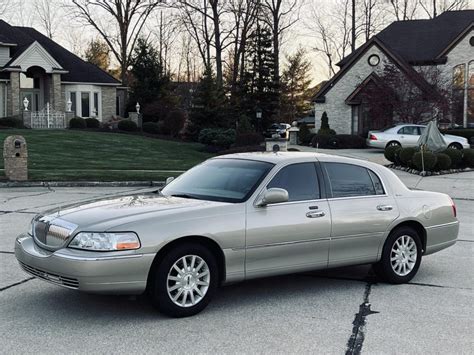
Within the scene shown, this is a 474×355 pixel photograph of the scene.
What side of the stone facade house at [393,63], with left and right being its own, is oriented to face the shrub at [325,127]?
right

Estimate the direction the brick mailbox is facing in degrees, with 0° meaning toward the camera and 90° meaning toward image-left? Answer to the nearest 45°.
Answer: approximately 0°

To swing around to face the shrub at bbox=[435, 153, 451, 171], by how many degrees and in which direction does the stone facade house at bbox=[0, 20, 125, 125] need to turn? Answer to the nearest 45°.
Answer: approximately 45° to its left

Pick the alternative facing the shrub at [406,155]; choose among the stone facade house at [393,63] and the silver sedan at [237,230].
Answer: the stone facade house

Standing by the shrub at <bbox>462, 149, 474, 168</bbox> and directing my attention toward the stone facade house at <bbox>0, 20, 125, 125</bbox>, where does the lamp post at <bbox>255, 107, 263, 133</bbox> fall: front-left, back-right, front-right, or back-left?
front-right

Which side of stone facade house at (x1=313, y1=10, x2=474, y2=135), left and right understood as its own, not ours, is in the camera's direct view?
front

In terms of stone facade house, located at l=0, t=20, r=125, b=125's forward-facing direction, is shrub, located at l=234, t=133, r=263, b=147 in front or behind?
in front

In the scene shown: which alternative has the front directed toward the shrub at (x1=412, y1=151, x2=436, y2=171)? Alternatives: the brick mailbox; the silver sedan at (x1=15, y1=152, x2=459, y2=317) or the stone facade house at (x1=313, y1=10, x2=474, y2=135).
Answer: the stone facade house
